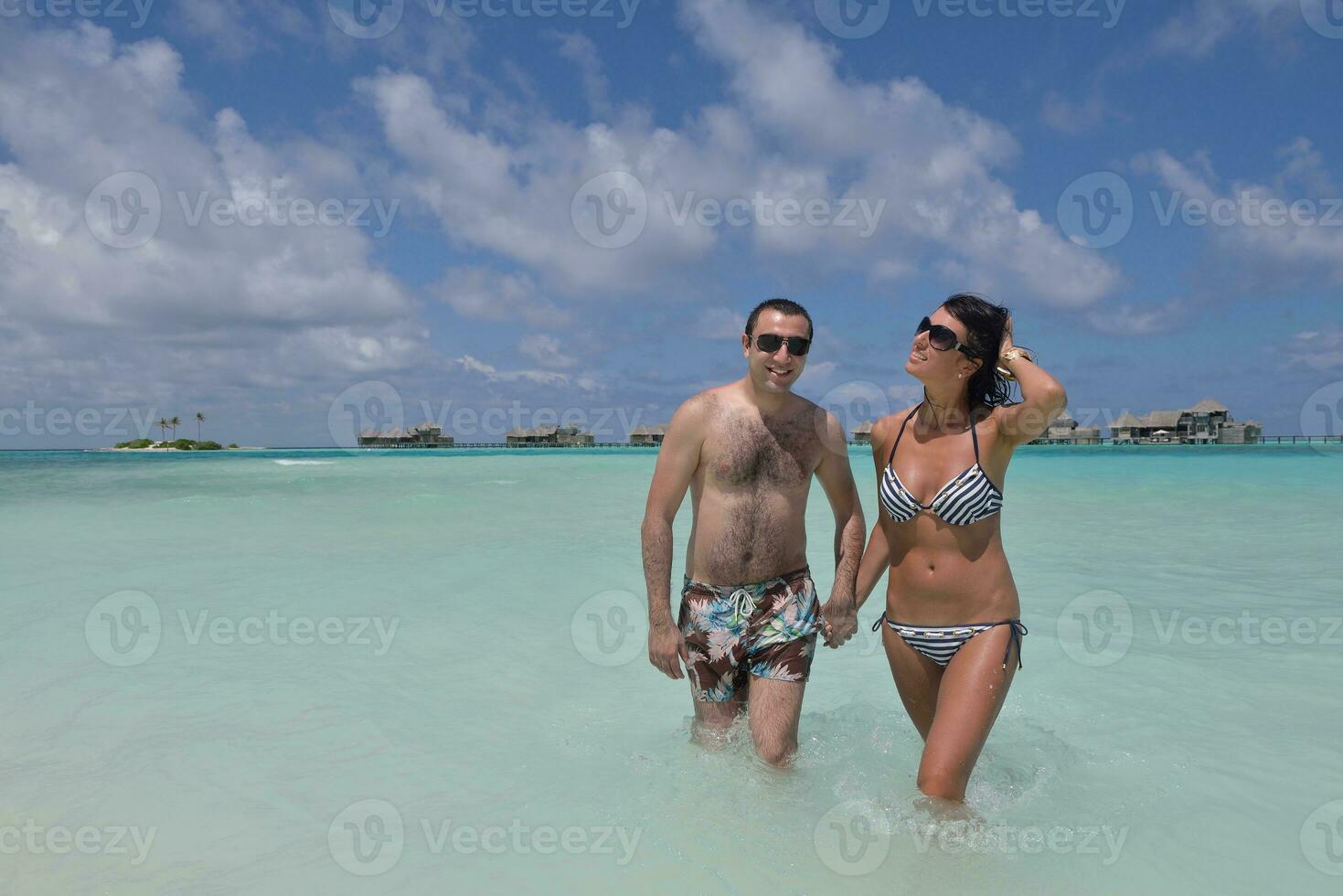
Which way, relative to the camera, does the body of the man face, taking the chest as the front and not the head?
toward the camera

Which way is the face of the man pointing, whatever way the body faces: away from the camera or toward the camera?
toward the camera

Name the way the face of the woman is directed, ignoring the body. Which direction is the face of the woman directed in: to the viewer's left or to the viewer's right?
to the viewer's left

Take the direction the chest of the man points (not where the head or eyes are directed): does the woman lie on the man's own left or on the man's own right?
on the man's own left
